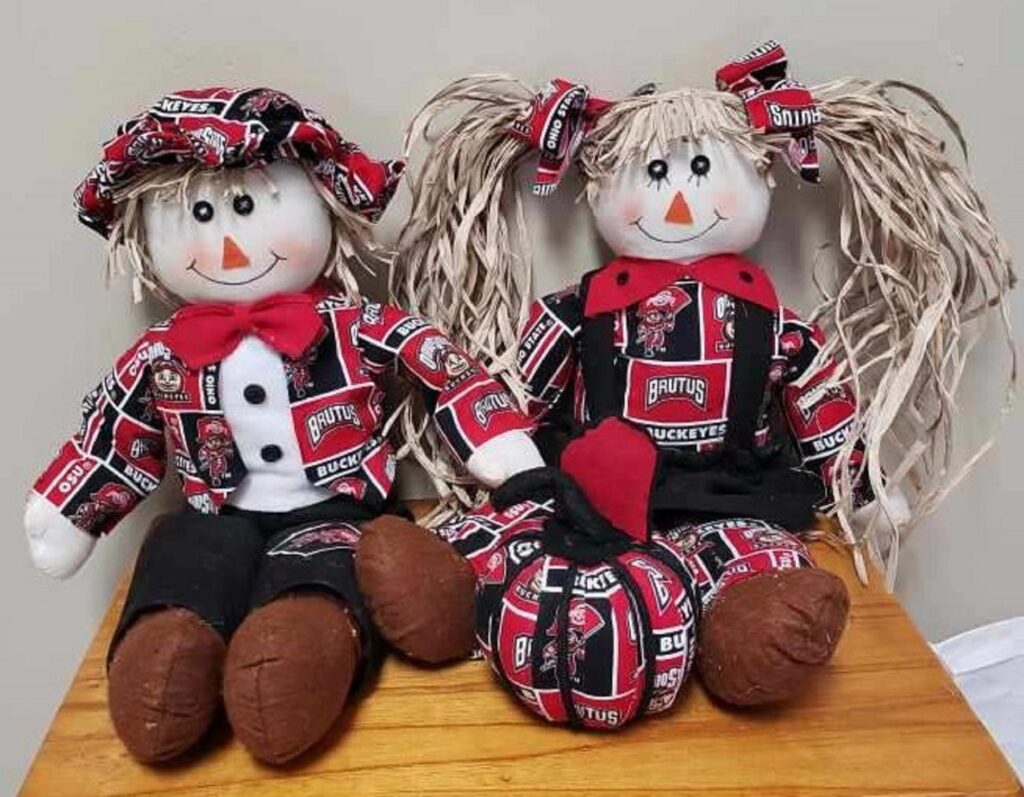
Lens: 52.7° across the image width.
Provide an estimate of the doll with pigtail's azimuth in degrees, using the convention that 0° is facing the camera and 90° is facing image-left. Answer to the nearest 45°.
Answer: approximately 0°
